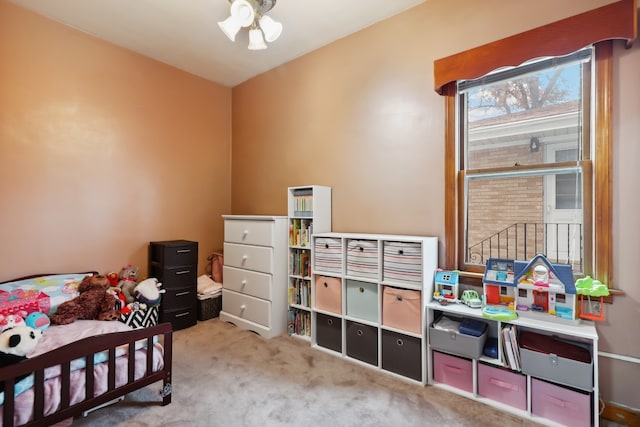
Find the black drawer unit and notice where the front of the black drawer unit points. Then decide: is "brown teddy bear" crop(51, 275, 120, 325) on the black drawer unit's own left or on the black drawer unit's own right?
on the black drawer unit's own right

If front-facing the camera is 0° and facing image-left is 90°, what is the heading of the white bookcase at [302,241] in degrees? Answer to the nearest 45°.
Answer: approximately 45°

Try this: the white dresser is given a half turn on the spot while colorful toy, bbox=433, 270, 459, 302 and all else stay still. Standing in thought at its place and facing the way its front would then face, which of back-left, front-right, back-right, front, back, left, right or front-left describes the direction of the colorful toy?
right

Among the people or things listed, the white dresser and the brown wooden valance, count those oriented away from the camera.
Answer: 0

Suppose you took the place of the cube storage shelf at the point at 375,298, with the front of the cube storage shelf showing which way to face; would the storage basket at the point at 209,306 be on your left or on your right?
on your right

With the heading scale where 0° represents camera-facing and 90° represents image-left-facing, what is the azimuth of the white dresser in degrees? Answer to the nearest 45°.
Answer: approximately 45°

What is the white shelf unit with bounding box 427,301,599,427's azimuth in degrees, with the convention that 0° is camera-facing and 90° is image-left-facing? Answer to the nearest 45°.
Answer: approximately 45°

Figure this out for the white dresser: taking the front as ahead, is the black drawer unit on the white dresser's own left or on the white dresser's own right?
on the white dresser's own right

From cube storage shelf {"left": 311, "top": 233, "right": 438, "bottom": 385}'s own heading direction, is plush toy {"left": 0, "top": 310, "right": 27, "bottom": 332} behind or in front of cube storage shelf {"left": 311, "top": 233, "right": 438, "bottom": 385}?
in front

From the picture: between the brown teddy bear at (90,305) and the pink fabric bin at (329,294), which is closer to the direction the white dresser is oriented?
the brown teddy bear

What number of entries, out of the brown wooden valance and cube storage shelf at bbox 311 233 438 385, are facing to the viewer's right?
0

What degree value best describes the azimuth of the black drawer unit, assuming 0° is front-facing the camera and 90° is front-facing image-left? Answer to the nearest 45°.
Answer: approximately 315°

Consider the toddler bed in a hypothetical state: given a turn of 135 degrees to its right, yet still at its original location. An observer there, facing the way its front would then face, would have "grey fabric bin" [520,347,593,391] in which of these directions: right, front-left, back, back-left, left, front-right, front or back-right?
back-left

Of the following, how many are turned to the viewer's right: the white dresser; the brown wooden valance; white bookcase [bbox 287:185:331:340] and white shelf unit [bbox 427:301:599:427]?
0
